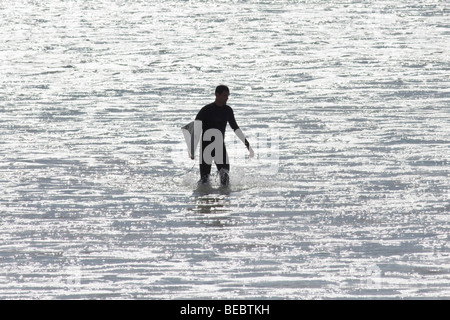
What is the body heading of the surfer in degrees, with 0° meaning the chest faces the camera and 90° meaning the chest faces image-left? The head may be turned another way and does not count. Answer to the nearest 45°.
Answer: approximately 315°
